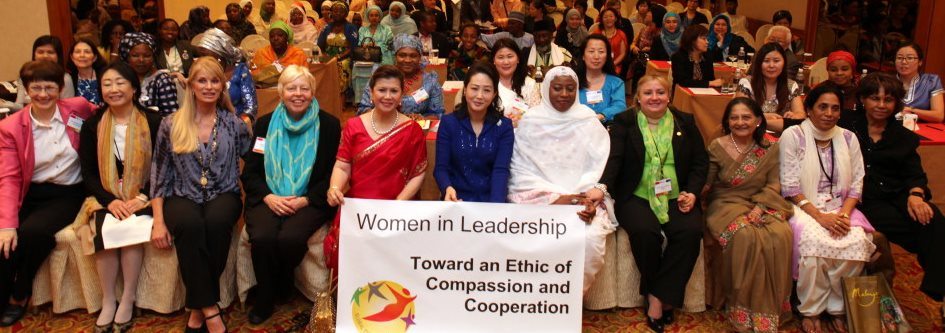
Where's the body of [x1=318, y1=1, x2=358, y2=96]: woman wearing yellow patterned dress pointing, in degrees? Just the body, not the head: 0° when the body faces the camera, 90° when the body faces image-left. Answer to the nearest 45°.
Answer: approximately 0°

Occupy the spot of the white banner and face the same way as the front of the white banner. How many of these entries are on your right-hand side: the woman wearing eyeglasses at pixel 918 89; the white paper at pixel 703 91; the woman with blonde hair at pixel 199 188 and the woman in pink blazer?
2

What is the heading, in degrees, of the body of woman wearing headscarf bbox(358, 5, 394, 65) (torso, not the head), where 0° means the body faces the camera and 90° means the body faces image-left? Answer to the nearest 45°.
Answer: approximately 0°

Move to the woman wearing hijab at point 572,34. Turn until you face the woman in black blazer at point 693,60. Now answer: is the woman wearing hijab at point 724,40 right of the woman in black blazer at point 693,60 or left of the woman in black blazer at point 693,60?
left

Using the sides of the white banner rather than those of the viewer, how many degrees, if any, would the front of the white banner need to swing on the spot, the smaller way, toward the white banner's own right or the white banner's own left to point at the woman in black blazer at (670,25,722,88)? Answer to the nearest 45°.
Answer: approximately 135° to the white banner's own left

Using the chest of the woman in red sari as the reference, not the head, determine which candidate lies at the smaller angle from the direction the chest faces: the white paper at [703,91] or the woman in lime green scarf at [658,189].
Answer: the woman in lime green scarf

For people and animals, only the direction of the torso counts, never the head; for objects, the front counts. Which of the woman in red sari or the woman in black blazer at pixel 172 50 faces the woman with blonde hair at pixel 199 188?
the woman in black blazer
